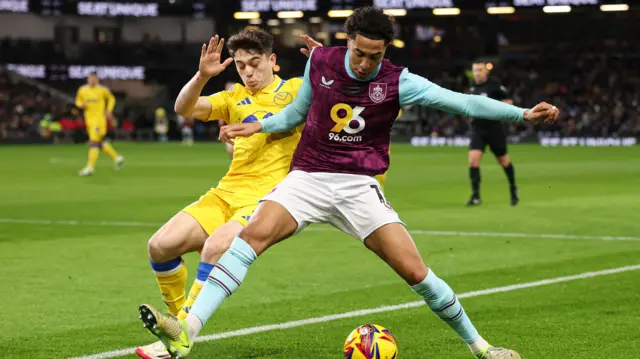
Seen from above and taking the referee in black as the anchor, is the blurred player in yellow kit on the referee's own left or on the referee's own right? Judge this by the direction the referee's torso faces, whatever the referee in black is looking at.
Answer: on the referee's own right

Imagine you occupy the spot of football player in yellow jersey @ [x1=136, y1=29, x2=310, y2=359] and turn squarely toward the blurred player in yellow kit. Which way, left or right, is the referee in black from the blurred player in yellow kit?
right

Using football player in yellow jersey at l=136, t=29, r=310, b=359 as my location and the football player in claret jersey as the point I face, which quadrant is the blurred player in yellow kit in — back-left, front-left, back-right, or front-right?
back-left

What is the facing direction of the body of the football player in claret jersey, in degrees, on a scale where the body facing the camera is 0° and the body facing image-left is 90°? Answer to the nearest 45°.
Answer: approximately 0°

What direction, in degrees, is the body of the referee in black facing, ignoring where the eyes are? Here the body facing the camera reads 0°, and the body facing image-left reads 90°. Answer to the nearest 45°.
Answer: approximately 45°

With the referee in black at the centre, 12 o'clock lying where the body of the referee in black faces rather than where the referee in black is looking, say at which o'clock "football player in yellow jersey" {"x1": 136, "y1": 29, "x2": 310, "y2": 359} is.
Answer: The football player in yellow jersey is roughly at 11 o'clock from the referee in black.

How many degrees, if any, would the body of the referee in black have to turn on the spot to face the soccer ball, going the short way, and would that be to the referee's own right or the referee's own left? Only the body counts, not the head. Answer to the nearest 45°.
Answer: approximately 45° to the referee's own left
